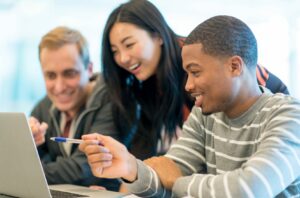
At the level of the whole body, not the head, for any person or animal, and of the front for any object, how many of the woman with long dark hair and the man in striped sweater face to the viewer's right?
0

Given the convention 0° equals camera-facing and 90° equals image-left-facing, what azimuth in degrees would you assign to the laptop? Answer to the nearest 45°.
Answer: approximately 225°

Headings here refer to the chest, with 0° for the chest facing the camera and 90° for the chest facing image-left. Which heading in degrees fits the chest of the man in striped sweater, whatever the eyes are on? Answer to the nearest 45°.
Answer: approximately 45°

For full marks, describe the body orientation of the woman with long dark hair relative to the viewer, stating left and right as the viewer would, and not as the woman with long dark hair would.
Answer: facing the viewer and to the left of the viewer

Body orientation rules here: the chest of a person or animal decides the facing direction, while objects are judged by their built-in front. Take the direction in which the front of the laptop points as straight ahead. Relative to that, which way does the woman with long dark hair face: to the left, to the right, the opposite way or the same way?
the opposite way

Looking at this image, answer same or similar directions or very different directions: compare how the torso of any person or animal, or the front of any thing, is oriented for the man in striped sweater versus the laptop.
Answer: very different directions

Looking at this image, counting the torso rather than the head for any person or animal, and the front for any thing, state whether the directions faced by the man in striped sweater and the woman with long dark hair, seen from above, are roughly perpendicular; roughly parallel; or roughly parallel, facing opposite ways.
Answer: roughly parallel

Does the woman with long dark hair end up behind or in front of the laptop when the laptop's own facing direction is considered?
in front

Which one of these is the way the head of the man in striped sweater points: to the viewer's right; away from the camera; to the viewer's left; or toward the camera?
to the viewer's left

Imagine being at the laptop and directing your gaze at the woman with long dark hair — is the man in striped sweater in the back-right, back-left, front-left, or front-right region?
front-right

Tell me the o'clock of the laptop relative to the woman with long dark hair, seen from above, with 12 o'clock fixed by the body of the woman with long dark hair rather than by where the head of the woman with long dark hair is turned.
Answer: The laptop is roughly at 11 o'clock from the woman with long dark hair.
